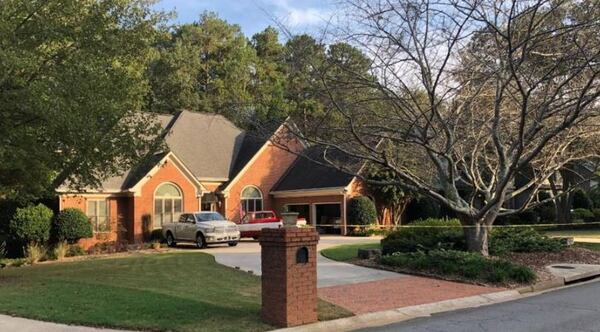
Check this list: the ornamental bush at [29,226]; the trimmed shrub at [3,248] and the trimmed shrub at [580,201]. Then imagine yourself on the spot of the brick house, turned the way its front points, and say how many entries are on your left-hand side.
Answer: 1

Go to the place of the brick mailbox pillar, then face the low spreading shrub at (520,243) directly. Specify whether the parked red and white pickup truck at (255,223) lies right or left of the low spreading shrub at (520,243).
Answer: left

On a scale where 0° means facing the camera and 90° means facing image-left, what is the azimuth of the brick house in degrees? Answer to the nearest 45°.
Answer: approximately 0°

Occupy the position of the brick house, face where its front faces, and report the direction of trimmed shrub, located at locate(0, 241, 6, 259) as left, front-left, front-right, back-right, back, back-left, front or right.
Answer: front-right

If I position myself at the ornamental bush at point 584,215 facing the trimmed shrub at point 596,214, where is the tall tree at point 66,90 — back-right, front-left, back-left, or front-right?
back-right

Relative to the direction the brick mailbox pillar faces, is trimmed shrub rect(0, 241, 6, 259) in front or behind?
behind

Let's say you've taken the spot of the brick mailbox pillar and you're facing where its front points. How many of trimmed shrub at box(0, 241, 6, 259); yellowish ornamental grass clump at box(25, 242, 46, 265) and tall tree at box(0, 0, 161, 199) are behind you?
3

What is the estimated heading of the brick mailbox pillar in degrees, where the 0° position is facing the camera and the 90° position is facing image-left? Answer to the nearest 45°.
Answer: approximately 315°
